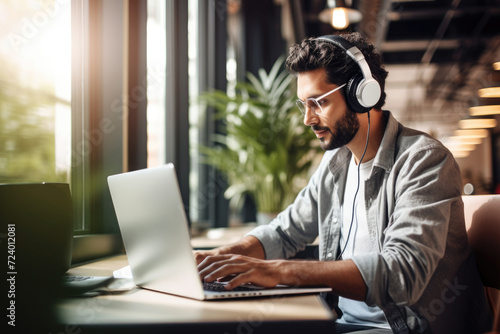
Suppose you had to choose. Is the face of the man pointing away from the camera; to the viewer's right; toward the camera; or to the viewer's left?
to the viewer's left

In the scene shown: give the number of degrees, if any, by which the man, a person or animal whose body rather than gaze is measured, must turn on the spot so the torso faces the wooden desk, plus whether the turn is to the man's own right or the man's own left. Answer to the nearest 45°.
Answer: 0° — they already face it

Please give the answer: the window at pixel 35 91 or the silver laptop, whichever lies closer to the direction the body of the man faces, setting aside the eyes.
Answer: the silver laptop

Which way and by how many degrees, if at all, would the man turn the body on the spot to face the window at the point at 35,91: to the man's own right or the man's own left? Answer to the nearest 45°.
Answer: approximately 45° to the man's own right

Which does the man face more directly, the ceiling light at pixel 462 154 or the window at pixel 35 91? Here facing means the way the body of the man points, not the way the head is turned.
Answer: the window

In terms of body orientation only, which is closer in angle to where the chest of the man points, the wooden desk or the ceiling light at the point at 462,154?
the wooden desk

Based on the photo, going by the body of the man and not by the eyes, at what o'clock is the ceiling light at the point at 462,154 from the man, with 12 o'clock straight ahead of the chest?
The ceiling light is roughly at 5 o'clock from the man.

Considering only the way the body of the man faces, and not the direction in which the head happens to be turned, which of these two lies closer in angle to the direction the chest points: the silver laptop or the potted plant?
the silver laptop

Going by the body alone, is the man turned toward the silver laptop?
yes

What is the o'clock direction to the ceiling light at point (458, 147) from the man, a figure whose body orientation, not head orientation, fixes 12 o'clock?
The ceiling light is roughly at 5 o'clock from the man.

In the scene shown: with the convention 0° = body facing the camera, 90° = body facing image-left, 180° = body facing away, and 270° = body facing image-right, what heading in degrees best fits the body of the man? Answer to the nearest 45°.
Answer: approximately 45°
